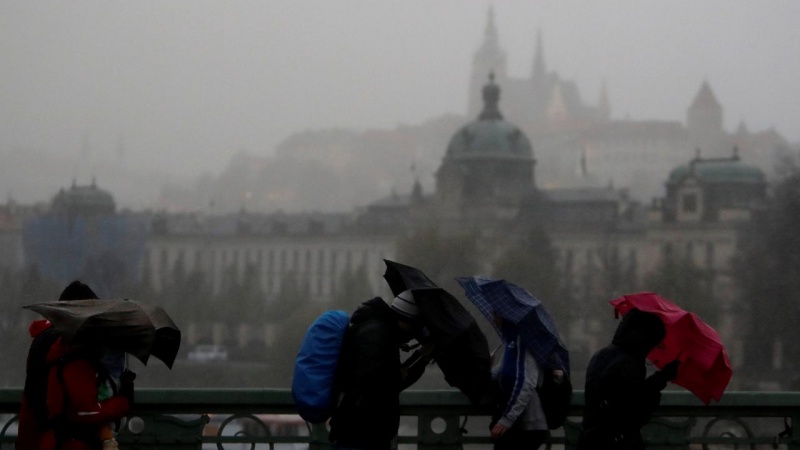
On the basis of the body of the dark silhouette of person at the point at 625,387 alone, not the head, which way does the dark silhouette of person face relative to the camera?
to the viewer's right

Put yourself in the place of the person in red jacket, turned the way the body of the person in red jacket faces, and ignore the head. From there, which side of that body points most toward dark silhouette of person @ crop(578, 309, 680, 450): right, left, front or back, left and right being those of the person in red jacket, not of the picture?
front

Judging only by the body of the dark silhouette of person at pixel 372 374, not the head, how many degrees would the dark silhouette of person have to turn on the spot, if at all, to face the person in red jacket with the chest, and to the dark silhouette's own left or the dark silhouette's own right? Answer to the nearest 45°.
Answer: approximately 180°

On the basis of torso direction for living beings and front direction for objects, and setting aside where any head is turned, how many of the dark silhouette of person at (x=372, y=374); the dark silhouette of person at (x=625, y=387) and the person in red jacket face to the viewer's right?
3

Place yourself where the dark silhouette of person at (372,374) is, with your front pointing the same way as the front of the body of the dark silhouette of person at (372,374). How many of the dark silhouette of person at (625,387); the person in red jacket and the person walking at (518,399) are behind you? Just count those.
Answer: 1

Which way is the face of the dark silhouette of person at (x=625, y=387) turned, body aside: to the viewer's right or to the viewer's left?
to the viewer's right

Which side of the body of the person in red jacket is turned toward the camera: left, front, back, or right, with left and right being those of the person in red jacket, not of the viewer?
right

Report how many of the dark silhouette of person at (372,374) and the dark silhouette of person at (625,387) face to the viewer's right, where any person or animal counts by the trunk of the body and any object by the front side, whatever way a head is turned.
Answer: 2

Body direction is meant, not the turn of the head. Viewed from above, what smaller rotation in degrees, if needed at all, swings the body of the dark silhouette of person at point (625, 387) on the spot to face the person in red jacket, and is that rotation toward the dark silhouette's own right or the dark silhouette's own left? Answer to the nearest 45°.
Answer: approximately 180°

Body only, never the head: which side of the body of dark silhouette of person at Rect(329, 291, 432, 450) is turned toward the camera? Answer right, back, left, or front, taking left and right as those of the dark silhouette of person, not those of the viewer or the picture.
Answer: right
